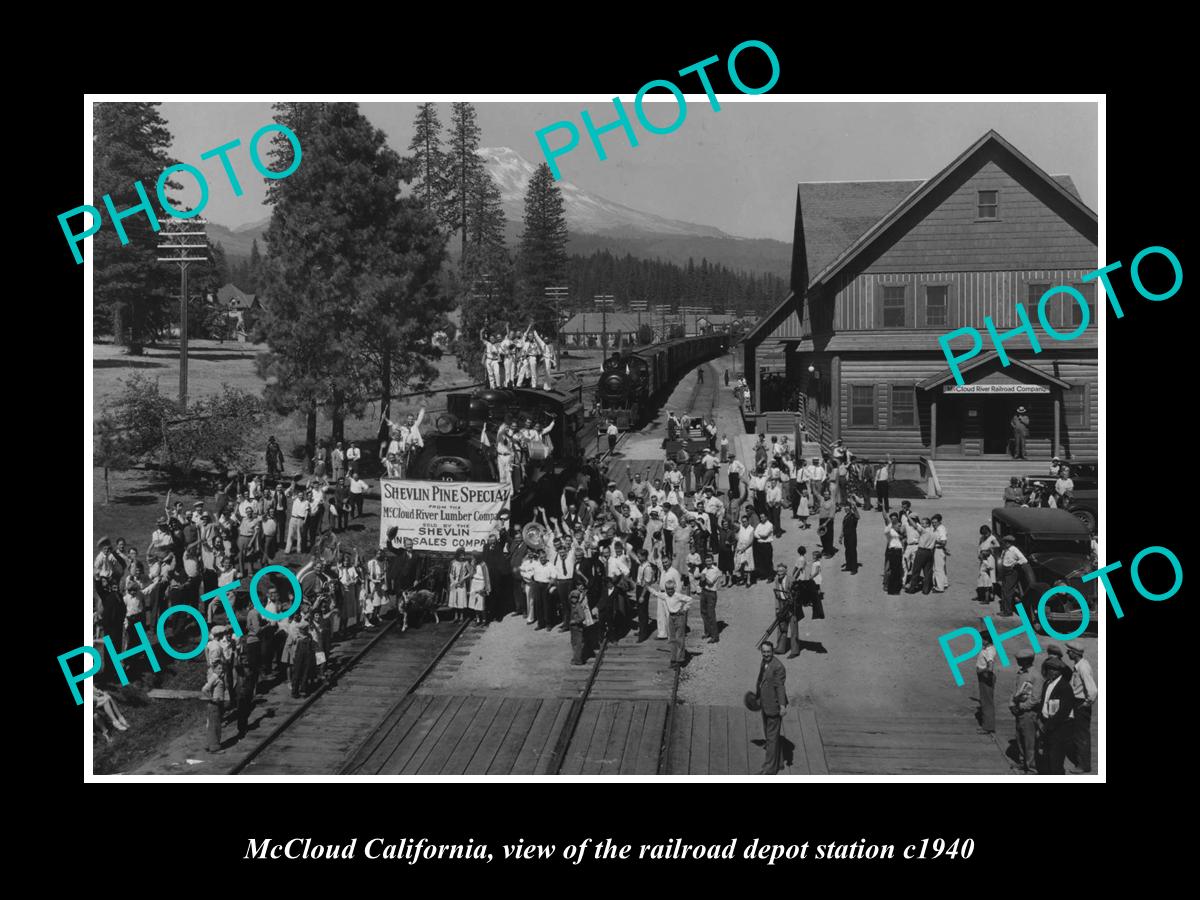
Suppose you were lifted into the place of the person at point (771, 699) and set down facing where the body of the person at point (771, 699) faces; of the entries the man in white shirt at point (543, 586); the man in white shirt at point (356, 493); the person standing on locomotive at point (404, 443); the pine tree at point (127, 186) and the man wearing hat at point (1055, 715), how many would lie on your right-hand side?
4

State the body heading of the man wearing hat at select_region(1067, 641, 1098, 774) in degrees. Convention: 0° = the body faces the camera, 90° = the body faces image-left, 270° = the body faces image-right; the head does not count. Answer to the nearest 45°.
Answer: approximately 90°

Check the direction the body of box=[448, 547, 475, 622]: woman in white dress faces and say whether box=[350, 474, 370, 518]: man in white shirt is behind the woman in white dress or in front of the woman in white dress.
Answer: behind

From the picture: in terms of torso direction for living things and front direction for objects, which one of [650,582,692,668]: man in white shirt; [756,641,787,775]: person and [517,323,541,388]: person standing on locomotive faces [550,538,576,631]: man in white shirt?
the person standing on locomotive

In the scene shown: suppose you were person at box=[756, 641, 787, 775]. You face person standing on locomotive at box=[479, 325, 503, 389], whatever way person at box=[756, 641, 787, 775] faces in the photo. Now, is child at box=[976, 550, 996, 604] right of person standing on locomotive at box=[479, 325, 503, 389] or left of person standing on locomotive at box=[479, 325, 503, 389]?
right

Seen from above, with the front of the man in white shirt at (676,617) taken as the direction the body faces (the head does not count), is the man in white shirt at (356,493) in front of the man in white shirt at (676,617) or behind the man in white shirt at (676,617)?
behind

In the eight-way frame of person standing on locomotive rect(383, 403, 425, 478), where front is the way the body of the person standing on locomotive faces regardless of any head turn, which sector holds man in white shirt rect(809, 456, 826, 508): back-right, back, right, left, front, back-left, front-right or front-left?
left

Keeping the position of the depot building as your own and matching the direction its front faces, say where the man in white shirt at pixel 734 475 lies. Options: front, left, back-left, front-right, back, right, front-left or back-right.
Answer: front-right

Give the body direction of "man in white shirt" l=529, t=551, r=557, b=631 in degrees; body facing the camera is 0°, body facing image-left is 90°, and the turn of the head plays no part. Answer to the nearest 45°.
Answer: approximately 0°

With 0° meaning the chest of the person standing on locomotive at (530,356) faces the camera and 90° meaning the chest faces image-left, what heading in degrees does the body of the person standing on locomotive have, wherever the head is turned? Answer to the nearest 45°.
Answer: approximately 0°
